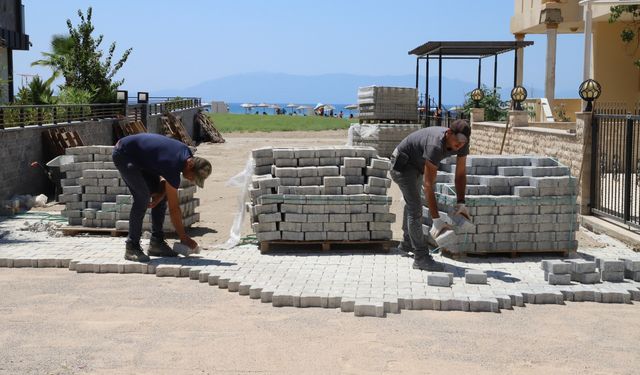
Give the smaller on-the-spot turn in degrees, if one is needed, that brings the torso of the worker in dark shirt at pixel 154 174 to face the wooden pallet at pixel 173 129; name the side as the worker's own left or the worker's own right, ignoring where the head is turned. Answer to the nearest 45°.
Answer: approximately 90° to the worker's own left

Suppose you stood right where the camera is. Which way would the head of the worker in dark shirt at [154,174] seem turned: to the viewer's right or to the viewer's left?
to the viewer's right

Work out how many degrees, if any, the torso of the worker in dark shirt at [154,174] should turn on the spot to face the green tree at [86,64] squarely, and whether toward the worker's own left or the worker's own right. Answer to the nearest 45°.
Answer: approximately 90° to the worker's own left

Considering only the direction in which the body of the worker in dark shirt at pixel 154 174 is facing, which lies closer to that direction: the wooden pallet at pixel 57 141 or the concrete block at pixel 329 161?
the concrete block

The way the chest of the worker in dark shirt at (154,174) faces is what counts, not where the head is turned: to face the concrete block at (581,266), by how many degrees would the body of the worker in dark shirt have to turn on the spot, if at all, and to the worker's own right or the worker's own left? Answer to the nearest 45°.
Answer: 0° — they already face it

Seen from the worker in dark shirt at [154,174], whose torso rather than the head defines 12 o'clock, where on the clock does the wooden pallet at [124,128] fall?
The wooden pallet is roughly at 9 o'clock from the worker in dark shirt.

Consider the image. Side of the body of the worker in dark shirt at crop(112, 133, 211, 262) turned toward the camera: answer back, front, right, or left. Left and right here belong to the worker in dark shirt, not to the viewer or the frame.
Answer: right

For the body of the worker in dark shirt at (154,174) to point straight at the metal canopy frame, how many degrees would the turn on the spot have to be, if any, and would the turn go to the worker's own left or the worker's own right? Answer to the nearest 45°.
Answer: approximately 45° to the worker's own left
